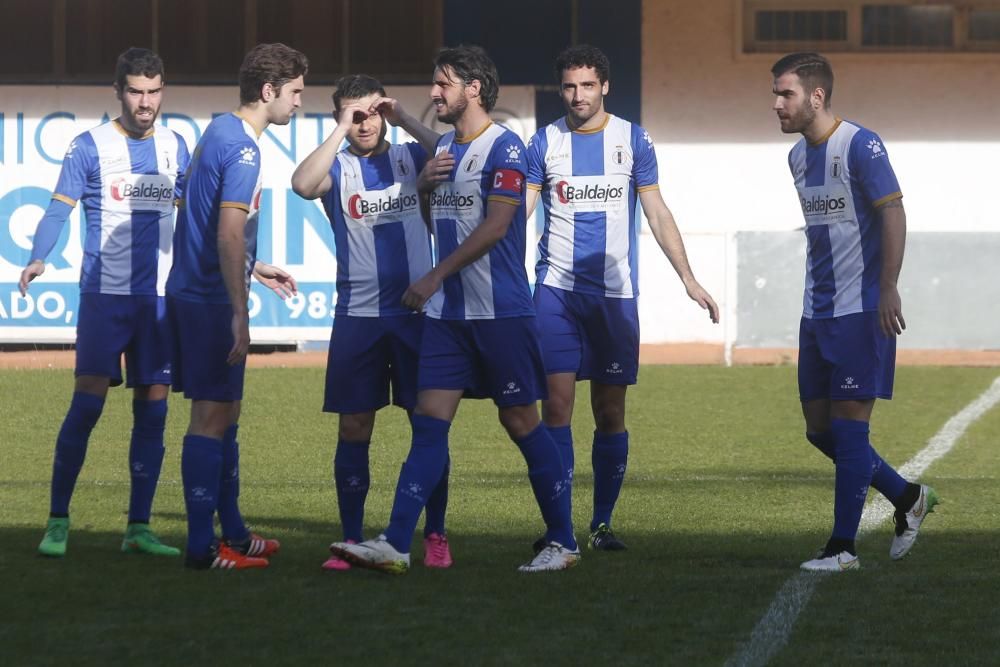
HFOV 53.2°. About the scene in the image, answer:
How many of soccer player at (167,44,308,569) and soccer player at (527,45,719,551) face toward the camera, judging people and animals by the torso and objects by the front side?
1

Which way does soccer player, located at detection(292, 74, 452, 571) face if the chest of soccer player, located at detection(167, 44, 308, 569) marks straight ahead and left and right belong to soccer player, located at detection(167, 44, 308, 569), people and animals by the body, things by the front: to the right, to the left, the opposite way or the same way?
to the right

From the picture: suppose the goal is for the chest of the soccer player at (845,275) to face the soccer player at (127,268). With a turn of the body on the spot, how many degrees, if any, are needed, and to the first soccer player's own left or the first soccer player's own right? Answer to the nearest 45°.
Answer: approximately 45° to the first soccer player's own right

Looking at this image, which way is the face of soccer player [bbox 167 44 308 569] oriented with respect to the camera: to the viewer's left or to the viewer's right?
to the viewer's right

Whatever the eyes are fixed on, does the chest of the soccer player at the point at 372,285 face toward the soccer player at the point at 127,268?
no

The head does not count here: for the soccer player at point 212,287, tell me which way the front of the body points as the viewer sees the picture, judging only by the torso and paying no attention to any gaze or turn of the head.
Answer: to the viewer's right

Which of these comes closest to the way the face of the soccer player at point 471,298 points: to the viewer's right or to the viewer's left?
to the viewer's left

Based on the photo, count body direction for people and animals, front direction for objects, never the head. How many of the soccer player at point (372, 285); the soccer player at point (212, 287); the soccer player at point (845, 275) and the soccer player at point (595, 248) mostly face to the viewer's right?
1

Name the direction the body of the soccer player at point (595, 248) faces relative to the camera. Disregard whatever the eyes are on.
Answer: toward the camera

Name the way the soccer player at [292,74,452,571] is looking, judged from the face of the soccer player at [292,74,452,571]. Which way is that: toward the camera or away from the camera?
toward the camera

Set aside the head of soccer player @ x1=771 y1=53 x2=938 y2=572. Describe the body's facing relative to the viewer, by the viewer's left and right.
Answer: facing the viewer and to the left of the viewer

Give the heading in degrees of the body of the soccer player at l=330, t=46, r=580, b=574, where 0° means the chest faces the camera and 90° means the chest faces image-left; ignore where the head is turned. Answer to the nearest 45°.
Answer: approximately 45°

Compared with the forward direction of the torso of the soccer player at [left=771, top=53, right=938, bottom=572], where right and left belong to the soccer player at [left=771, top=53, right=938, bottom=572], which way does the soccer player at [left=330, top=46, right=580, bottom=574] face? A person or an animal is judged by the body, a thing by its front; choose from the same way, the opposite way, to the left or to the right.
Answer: the same way

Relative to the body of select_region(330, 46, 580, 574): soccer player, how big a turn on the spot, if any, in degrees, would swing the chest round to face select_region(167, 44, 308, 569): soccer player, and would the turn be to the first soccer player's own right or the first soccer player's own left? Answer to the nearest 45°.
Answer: approximately 45° to the first soccer player's own right

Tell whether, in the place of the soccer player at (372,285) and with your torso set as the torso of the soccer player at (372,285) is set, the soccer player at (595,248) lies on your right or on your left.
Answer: on your left

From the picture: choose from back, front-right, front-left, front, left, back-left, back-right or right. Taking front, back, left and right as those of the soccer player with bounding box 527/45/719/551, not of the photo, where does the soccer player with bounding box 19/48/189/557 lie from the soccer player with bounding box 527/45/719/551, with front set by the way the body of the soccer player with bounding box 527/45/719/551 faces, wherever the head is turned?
right

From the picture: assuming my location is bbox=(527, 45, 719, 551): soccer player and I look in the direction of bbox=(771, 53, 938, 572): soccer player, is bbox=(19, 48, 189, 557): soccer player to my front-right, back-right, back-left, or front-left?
back-right

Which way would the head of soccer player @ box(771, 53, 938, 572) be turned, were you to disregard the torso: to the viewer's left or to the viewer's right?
to the viewer's left
